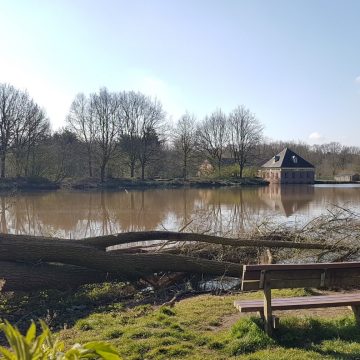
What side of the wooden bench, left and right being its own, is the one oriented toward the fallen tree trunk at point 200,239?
front

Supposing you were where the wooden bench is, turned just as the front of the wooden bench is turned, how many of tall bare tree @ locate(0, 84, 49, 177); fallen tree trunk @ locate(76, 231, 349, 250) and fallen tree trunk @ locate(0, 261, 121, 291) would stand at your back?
0

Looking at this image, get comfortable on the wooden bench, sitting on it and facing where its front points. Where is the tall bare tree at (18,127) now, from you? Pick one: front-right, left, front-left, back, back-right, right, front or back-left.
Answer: front

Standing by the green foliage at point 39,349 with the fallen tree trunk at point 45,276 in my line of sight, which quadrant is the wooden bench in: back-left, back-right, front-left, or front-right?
front-right

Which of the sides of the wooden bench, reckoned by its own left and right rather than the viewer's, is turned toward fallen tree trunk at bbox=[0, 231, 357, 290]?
front

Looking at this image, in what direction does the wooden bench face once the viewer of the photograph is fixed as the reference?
facing away from the viewer and to the left of the viewer

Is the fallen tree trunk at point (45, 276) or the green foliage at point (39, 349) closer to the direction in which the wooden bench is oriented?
the fallen tree trunk

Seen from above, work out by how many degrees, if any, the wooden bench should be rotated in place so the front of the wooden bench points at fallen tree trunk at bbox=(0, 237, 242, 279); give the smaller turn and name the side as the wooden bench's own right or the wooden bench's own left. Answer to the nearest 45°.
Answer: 0° — it already faces it

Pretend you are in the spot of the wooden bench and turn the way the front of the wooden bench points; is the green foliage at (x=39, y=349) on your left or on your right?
on your left

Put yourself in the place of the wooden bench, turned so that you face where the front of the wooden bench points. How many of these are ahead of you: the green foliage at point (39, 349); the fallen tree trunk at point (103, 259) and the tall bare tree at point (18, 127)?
2
